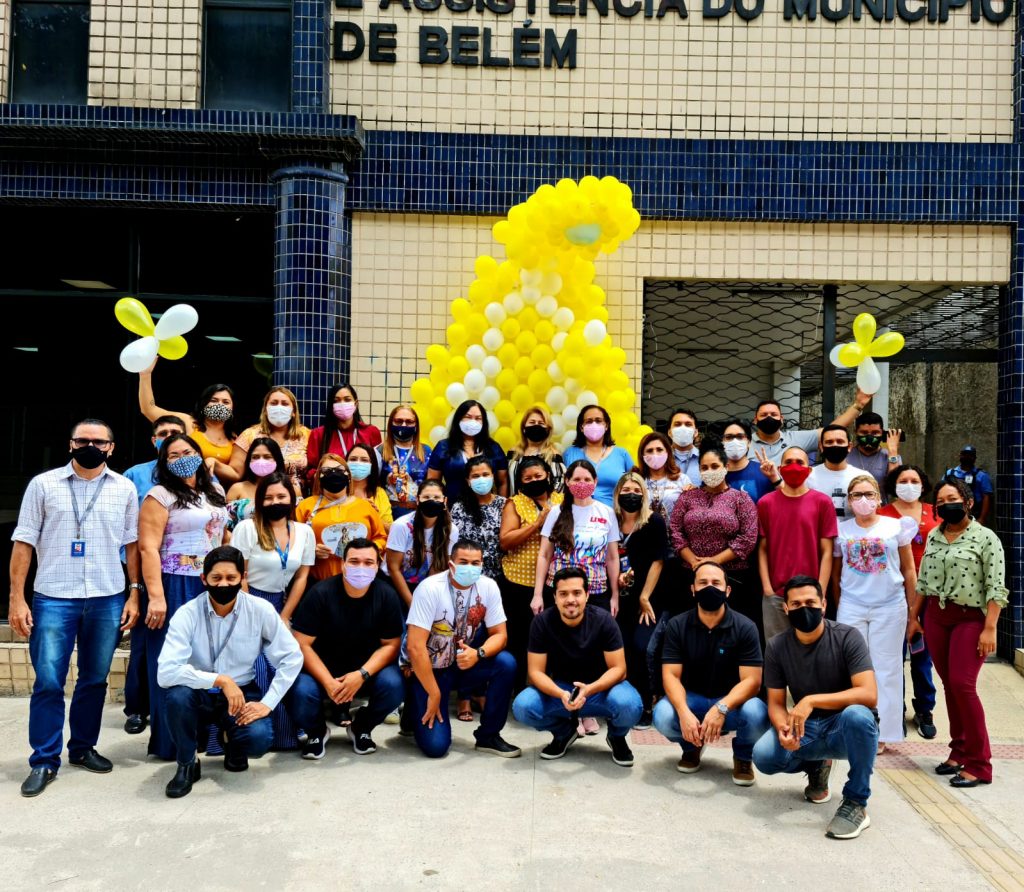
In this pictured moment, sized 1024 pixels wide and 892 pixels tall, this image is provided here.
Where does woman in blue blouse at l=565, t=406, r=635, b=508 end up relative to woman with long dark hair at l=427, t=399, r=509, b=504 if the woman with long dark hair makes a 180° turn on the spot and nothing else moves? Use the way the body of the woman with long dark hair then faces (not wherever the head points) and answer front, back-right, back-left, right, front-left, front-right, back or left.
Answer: right

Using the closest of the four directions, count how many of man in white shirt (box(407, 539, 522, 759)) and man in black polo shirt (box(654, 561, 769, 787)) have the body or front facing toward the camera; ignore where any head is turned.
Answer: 2

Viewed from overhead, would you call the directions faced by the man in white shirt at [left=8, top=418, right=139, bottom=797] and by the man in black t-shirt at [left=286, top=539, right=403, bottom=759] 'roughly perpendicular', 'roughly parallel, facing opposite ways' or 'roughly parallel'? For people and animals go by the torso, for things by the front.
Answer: roughly parallel

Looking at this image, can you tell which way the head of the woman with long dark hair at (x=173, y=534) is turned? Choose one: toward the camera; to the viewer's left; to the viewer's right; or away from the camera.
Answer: toward the camera

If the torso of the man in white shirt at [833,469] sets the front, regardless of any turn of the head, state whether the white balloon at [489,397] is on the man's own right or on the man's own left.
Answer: on the man's own right

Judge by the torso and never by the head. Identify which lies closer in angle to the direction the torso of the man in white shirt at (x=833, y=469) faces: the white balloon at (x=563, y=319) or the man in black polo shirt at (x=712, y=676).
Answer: the man in black polo shirt

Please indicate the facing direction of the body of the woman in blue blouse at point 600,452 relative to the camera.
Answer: toward the camera

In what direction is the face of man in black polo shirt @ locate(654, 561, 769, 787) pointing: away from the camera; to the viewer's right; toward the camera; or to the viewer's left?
toward the camera

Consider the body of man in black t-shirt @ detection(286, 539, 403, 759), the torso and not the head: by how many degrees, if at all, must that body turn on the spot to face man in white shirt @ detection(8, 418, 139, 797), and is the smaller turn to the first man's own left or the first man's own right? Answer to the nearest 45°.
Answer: approximately 90° to the first man's own right

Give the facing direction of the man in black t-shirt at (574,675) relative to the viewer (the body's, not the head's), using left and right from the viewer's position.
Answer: facing the viewer

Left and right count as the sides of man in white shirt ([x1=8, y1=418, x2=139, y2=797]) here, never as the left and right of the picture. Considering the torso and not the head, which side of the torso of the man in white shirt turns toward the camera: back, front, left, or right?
front

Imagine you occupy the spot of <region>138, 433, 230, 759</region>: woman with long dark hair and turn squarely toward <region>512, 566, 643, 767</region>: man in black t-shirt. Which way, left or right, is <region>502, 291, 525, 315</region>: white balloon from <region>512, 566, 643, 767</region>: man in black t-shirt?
left

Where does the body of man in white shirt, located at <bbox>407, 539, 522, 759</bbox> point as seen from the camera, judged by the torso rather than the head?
toward the camera

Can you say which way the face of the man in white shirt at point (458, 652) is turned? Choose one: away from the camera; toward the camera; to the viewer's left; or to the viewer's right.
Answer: toward the camera
